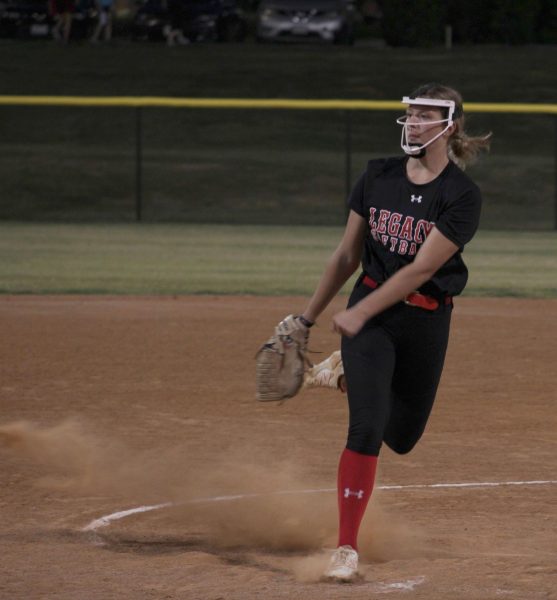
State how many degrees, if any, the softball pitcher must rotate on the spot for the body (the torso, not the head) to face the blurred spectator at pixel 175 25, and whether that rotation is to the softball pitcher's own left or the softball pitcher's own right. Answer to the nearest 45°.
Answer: approximately 135° to the softball pitcher's own right

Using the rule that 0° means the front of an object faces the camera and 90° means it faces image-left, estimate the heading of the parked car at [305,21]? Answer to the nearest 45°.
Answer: approximately 0°

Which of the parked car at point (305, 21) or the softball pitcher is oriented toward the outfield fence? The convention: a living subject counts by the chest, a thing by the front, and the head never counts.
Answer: the parked car

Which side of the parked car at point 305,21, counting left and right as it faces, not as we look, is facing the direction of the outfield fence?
front

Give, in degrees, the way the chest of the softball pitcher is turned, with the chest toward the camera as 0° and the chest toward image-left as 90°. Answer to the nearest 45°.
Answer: approximately 45°

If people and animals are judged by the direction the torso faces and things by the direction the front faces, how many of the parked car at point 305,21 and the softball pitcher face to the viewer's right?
0

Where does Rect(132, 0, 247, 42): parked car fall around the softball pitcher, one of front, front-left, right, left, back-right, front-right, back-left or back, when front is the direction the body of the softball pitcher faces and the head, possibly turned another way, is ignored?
back-right

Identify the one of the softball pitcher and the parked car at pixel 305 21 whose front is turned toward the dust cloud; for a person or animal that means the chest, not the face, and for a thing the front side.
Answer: the parked car

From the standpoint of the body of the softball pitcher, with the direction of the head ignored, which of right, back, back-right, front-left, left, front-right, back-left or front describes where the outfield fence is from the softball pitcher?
back-right

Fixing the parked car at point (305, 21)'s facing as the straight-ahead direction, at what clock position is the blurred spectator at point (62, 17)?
The blurred spectator is roughly at 3 o'clock from the parked car.

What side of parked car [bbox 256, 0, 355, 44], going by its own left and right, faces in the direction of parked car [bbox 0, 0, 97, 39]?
right

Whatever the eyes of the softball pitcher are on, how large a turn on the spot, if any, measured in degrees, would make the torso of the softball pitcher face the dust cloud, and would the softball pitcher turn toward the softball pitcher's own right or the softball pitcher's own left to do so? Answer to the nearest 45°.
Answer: approximately 90° to the softball pitcher's own right

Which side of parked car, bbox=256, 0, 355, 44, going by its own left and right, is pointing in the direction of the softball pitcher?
front

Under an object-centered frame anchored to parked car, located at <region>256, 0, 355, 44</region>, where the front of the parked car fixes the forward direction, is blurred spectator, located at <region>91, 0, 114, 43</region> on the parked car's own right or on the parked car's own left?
on the parked car's own right
